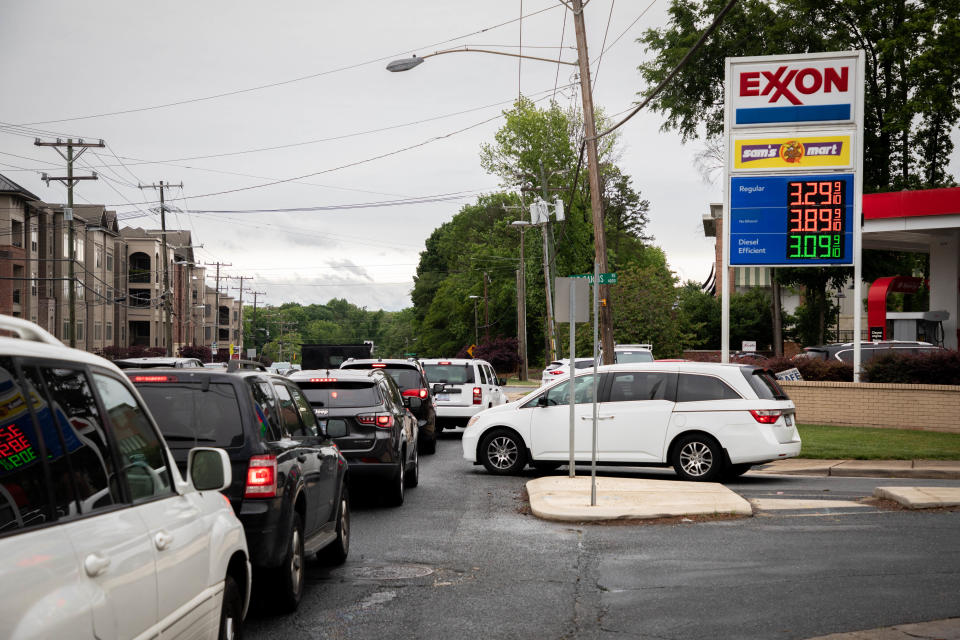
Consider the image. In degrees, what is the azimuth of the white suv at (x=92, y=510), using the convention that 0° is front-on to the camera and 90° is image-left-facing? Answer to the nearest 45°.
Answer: approximately 225°

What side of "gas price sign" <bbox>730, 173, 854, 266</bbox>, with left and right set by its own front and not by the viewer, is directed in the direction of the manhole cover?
front

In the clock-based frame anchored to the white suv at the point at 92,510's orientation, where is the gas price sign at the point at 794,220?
The gas price sign is roughly at 12 o'clock from the white suv.

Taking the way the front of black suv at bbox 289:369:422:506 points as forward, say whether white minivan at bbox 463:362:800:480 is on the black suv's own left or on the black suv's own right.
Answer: on the black suv's own right

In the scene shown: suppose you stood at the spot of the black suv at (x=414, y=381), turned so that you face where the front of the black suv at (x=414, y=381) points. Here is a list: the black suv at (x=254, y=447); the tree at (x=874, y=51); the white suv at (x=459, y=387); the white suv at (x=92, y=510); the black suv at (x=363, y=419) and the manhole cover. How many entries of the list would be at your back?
4

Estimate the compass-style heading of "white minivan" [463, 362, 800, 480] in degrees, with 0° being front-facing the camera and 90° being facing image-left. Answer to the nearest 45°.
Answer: approximately 90°

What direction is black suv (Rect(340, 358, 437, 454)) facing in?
away from the camera

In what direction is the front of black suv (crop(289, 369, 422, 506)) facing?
away from the camera

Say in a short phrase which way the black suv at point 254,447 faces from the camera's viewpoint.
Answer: facing away from the viewer and to the right of the viewer

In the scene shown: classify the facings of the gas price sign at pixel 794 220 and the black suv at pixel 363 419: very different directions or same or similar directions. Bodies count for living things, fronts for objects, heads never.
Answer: very different directions

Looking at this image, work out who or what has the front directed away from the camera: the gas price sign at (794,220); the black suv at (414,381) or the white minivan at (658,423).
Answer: the black suv

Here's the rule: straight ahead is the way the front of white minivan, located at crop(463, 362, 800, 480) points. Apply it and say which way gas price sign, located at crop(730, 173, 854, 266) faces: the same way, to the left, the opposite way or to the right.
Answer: to the left

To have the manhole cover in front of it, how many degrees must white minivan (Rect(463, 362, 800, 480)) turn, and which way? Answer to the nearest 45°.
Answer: approximately 90° to its left

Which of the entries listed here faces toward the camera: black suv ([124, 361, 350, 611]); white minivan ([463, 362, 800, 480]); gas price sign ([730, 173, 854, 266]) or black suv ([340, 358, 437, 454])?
the gas price sign
